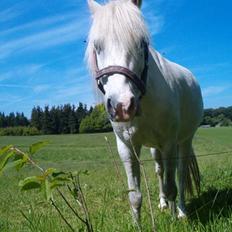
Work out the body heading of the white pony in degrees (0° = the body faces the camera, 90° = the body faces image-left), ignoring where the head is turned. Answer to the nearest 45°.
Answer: approximately 45°

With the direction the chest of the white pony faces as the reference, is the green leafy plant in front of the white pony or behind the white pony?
in front
